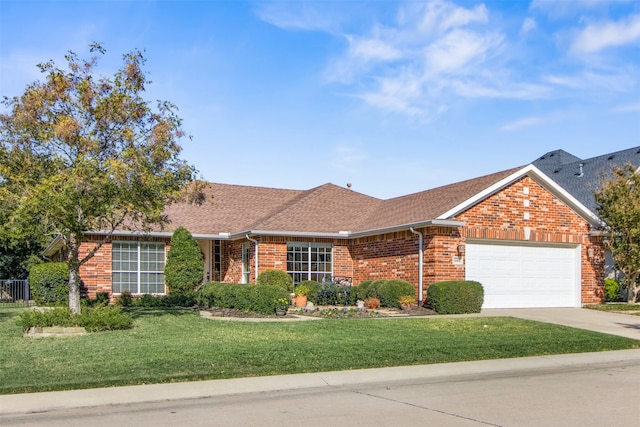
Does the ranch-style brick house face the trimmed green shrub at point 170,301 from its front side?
no

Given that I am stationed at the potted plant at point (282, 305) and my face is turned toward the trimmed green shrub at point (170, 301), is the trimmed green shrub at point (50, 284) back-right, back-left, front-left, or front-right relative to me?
front-left

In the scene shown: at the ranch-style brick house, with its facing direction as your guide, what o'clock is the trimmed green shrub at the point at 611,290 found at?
The trimmed green shrub is roughly at 10 o'clock from the ranch-style brick house.

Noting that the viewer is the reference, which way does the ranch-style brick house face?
facing the viewer and to the right of the viewer

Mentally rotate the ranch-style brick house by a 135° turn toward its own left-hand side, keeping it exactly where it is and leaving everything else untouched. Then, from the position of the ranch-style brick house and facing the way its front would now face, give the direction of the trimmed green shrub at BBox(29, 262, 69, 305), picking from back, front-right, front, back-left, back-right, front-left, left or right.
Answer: left

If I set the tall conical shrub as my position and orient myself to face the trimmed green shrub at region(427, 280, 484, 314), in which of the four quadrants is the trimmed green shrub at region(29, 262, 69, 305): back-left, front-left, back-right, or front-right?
back-right
